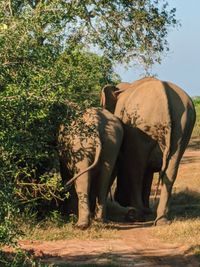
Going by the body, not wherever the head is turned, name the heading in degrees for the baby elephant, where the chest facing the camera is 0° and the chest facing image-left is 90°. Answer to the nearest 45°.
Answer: approximately 135°

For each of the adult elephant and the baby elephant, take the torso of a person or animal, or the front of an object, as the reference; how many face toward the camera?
0

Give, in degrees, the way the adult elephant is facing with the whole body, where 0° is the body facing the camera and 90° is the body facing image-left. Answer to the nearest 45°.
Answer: approximately 135°

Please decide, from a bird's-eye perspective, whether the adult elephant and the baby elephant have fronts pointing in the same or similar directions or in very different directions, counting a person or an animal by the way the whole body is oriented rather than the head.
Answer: same or similar directions

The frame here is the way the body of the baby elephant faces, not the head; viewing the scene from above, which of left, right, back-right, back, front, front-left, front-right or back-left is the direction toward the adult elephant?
right

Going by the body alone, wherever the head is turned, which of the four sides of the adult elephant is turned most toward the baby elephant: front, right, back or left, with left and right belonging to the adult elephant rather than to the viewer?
left
